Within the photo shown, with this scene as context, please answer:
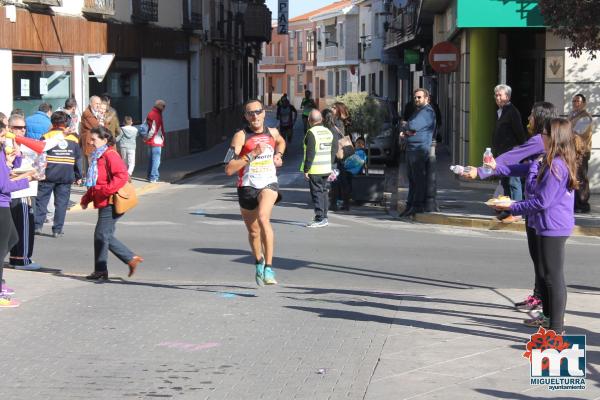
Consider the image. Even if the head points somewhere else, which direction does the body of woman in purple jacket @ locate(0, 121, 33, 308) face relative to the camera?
to the viewer's right

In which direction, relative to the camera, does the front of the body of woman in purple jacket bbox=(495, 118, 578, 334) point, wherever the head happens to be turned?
to the viewer's left

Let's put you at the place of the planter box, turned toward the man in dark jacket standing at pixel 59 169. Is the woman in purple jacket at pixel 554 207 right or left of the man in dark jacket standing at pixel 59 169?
left

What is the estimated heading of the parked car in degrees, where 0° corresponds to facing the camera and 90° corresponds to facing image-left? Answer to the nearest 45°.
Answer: approximately 0°
